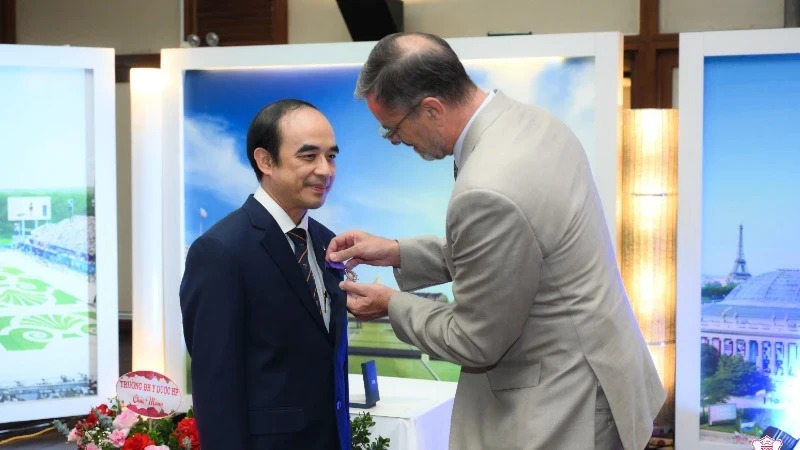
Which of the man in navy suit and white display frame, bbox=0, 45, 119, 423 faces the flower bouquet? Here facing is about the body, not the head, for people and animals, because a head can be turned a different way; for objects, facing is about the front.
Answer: the white display frame

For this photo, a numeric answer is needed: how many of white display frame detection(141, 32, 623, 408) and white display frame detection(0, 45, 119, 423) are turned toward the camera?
2

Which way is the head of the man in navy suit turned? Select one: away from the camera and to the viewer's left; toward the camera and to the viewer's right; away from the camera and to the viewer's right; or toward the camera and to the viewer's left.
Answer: toward the camera and to the viewer's right

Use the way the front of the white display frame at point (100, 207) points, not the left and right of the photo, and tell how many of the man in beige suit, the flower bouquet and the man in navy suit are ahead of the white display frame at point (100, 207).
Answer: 3

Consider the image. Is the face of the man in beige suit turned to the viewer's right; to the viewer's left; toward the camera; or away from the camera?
to the viewer's left

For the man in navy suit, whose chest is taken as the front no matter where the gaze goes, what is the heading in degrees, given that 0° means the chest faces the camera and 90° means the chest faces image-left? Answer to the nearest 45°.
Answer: approximately 315°

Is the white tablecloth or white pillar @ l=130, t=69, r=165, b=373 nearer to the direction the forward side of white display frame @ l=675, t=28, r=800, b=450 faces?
the white tablecloth

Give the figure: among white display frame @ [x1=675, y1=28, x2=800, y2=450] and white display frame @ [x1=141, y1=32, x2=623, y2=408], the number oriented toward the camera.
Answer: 2

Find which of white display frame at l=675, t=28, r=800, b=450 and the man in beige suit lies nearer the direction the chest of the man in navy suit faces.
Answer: the man in beige suit

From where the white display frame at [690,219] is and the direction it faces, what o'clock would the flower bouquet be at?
The flower bouquet is roughly at 1 o'clock from the white display frame.
